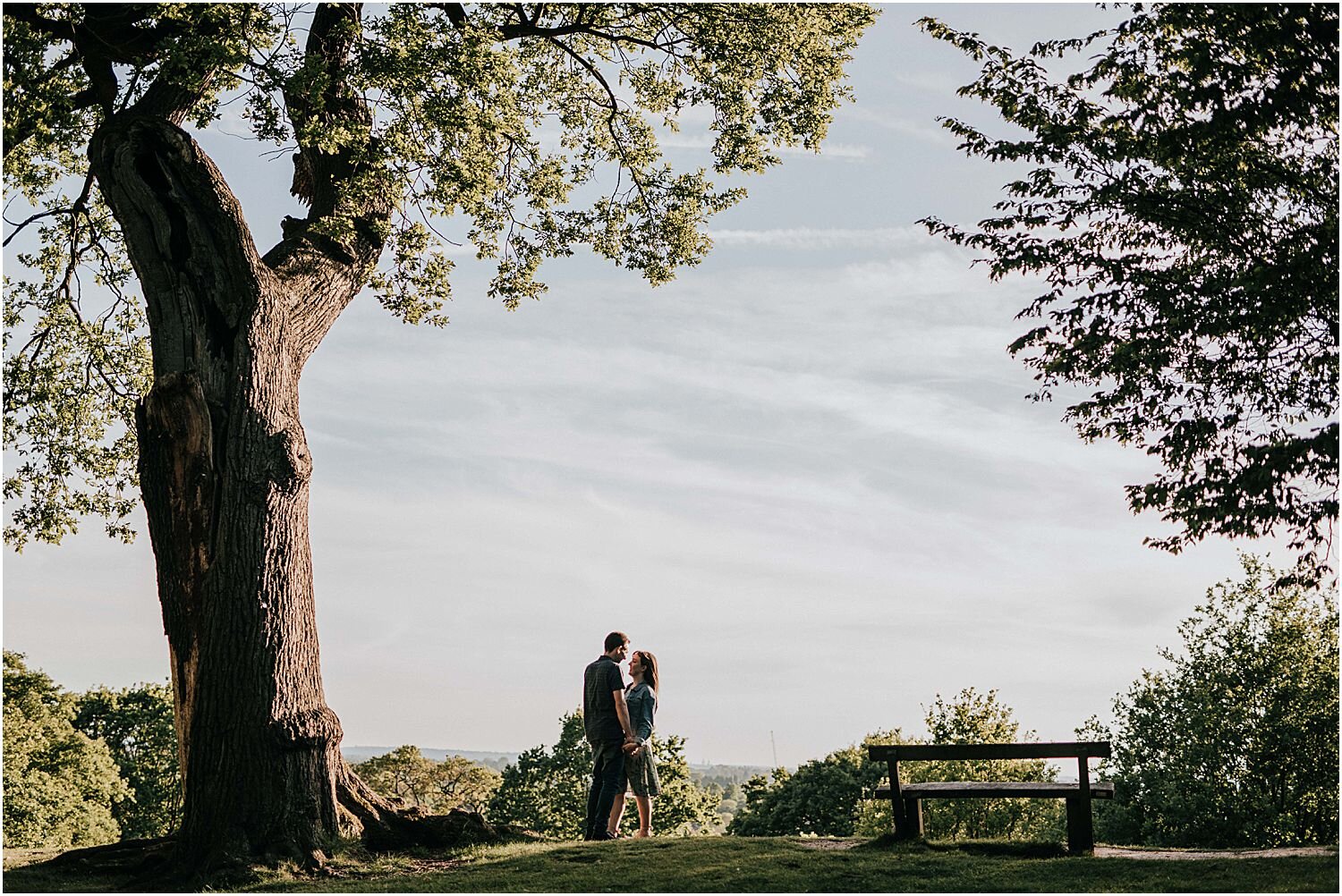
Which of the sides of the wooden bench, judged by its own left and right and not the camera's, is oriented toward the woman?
left

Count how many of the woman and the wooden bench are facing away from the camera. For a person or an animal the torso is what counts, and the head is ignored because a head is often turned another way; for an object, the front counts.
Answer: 1

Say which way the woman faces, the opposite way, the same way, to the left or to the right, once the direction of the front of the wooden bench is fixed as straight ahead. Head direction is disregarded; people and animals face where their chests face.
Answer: to the left

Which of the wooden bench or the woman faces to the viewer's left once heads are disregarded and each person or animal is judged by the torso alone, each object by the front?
the woman

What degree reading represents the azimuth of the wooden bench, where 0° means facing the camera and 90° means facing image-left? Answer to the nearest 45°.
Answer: approximately 180°

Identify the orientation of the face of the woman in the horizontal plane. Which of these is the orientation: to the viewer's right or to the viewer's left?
to the viewer's left

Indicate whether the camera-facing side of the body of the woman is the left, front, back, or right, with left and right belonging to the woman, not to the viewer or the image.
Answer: left
